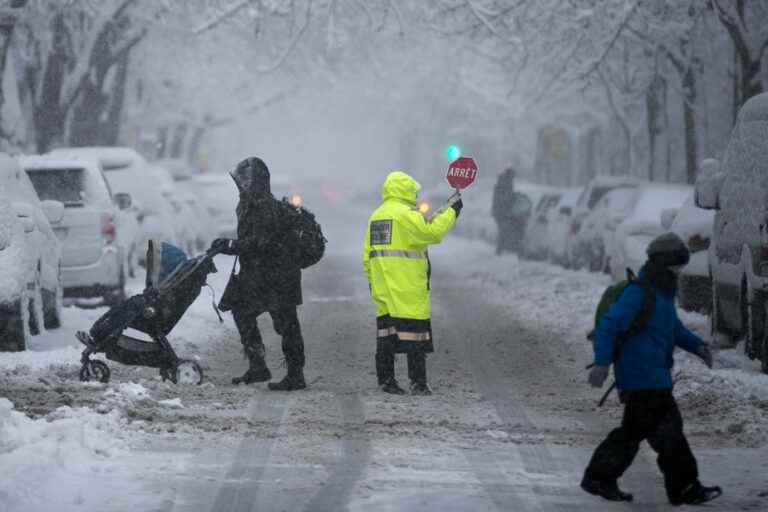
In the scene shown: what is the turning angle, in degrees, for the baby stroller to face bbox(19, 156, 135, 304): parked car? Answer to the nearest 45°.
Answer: approximately 90° to its right

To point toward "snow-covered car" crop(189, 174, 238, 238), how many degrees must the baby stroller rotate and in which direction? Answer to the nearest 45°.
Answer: approximately 90° to its right

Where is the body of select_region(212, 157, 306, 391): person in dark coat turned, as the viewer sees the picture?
to the viewer's left

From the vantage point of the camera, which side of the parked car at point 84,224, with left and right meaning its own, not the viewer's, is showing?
back

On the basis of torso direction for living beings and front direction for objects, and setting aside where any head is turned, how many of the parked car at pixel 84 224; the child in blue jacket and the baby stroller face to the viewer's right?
1

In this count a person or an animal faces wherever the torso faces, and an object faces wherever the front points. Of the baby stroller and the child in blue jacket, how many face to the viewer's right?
1

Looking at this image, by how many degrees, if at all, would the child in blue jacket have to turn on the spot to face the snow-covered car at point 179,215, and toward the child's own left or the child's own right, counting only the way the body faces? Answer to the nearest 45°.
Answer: approximately 135° to the child's own left

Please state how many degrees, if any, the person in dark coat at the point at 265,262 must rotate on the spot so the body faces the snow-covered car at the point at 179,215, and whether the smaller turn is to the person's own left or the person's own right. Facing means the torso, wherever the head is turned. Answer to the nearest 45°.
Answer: approximately 90° to the person's own right

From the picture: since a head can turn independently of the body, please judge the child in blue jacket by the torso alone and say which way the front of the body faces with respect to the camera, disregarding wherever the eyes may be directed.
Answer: to the viewer's right

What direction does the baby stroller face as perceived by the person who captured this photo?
facing to the left of the viewer

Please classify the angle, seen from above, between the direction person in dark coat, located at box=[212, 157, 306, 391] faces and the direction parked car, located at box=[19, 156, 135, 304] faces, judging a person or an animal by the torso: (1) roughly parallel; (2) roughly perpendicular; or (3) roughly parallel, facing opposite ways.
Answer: roughly perpendicular
